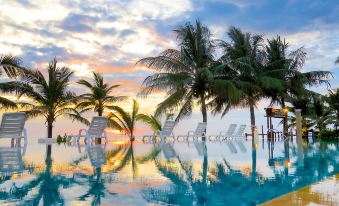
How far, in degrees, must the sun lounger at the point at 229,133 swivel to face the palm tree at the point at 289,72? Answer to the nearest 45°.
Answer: approximately 135° to its right

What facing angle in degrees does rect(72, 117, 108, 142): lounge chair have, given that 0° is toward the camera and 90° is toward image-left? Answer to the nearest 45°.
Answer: approximately 135°

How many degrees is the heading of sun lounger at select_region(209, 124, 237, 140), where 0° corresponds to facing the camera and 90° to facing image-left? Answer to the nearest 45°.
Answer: approximately 90°

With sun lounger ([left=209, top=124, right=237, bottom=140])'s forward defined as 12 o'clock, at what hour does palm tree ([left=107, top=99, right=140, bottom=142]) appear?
The palm tree is roughly at 12 o'clock from the sun lounger.
